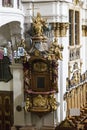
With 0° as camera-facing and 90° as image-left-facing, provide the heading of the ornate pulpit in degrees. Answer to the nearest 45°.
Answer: approximately 0°

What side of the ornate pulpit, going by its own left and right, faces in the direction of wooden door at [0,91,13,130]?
right

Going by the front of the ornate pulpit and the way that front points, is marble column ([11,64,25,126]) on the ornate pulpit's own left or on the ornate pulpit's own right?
on the ornate pulpit's own right
